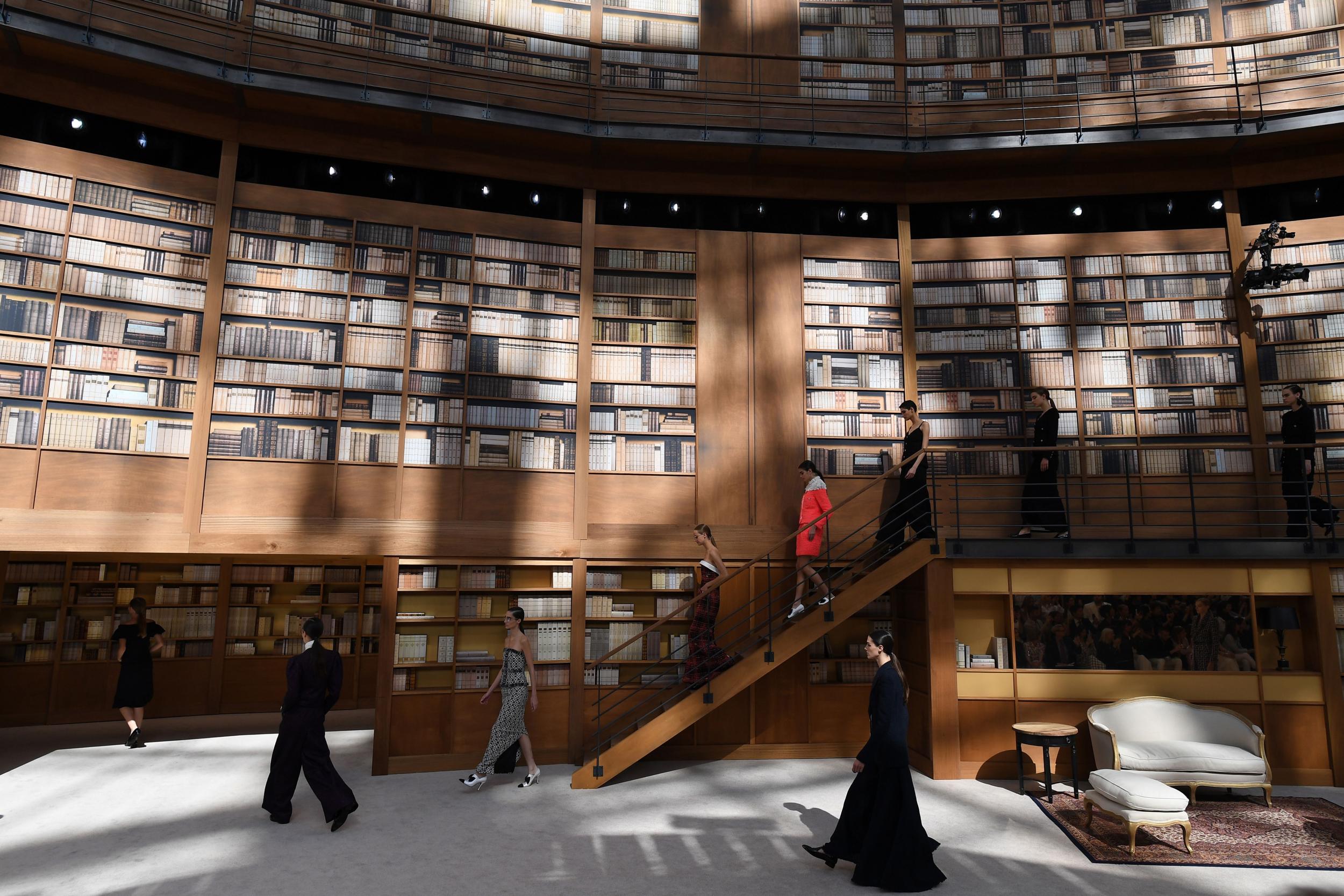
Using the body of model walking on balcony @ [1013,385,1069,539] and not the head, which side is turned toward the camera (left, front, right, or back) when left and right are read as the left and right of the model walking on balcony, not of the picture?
left

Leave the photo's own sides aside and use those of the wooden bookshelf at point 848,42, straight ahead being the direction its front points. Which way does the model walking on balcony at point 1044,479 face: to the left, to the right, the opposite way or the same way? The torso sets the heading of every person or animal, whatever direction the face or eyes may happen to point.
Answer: to the right

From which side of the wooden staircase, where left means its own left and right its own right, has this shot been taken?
left

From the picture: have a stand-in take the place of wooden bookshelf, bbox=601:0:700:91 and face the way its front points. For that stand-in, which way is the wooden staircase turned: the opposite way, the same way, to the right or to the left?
to the right

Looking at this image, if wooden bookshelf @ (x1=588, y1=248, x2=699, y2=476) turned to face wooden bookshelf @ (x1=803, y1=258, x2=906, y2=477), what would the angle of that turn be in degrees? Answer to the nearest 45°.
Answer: approximately 90° to its left

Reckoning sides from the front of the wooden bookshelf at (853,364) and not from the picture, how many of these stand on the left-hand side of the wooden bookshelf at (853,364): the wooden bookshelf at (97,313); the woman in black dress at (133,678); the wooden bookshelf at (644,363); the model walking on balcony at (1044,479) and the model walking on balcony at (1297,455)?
2

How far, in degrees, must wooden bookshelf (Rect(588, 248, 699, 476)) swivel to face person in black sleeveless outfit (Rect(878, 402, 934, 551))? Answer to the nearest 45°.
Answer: approximately 90° to its left

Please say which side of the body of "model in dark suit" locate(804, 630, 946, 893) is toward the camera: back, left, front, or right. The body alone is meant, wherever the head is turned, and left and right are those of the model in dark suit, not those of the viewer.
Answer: left
